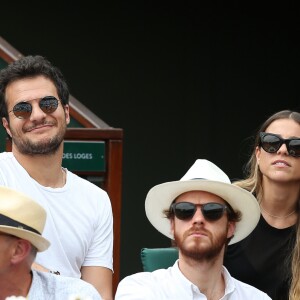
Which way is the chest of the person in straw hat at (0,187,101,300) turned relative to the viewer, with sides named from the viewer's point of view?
facing the viewer and to the left of the viewer

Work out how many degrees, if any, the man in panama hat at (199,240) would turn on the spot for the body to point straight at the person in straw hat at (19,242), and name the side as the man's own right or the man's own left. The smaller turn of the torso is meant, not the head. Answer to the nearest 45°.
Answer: approximately 45° to the man's own right

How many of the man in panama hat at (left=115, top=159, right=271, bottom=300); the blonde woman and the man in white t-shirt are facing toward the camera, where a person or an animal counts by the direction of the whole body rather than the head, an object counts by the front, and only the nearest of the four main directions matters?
3

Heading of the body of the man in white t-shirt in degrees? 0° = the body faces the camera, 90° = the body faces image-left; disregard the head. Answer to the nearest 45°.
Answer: approximately 0°

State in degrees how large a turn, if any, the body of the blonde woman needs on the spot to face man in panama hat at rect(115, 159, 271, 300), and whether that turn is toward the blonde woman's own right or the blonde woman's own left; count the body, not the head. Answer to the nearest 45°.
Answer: approximately 45° to the blonde woman's own right

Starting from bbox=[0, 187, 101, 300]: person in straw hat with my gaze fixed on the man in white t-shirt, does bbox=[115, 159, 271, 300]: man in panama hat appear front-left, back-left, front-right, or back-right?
front-right

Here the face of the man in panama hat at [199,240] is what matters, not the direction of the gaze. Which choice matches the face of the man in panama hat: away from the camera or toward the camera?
toward the camera

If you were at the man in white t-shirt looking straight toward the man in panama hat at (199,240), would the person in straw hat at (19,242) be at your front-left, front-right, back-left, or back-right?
front-right

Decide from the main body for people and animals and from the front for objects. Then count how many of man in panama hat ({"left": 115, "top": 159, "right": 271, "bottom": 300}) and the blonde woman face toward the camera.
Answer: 2

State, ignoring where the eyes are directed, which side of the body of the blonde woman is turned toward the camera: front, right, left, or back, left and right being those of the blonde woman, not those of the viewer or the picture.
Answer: front

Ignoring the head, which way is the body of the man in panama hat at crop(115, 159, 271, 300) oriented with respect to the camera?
toward the camera

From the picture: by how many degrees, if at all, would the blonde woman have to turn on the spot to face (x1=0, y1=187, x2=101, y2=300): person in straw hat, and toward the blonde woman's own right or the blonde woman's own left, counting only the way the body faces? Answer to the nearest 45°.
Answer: approximately 45° to the blonde woman's own right

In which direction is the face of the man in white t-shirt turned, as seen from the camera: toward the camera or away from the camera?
toward the camera
